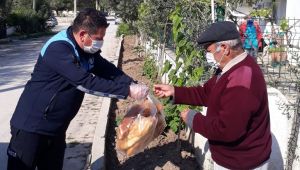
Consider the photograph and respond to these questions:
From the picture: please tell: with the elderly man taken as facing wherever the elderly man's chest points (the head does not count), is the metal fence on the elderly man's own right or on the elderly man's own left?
on the elderly man's own right

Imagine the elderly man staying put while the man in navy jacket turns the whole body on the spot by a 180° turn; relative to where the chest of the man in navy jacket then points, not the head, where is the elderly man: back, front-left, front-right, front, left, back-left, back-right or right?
back-left

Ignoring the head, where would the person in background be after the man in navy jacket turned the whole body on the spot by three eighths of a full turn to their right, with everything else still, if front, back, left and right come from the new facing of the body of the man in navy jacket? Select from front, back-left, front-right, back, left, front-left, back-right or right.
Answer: back

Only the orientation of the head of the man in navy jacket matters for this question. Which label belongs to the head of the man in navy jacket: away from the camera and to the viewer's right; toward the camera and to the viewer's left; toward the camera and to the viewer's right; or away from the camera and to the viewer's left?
toward the camera and to the viewer's right

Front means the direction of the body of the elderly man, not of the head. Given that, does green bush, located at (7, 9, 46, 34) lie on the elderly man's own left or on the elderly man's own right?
on the elderly man's own right

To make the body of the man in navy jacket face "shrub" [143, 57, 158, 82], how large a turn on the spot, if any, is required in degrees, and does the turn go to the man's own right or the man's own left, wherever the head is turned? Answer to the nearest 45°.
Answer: approximately 90° to the man's own left

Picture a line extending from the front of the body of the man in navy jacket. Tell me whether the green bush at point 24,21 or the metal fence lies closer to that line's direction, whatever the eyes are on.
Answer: the metal fence

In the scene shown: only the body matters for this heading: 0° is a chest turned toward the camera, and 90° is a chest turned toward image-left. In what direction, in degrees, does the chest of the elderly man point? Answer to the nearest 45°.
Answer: approximately 90°

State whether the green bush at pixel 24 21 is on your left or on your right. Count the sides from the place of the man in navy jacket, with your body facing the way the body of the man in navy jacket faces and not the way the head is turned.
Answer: on your left

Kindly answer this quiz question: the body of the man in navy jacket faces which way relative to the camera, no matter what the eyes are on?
to the viewer's right

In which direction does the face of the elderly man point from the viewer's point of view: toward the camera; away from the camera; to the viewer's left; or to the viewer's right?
to the viewer's left

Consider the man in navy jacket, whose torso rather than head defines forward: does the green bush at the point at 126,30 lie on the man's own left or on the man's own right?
on the man's own left
